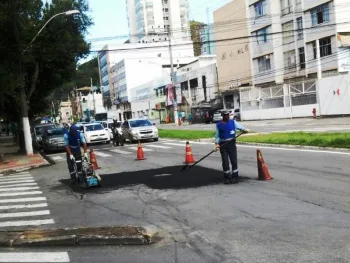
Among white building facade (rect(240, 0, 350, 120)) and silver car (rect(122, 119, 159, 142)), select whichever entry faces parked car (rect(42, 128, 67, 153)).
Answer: the white building facade

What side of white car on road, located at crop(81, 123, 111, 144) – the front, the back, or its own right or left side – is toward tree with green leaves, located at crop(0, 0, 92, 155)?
right

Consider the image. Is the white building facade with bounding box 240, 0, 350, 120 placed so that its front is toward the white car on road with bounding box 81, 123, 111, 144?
yes

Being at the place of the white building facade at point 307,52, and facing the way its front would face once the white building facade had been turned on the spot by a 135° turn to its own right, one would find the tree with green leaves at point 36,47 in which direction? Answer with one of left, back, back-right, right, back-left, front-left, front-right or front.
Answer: back-left

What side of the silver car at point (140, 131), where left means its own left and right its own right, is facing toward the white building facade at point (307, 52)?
left

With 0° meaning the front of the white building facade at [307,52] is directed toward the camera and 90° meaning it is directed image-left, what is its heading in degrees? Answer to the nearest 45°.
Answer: approximately 45°

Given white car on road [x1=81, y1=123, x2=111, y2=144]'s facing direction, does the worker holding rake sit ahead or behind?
ahead

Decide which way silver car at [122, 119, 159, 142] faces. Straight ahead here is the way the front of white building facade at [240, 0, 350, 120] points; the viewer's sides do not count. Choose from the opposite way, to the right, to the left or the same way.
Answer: to the left

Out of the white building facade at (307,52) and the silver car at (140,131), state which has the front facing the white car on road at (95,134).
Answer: the white building facade

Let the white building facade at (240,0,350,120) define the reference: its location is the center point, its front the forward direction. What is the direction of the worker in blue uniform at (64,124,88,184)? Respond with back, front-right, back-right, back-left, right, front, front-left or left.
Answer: front-left

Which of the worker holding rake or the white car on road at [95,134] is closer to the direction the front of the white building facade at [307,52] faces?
the white car on road

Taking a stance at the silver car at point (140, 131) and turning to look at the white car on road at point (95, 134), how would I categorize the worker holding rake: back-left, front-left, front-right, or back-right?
back-left
